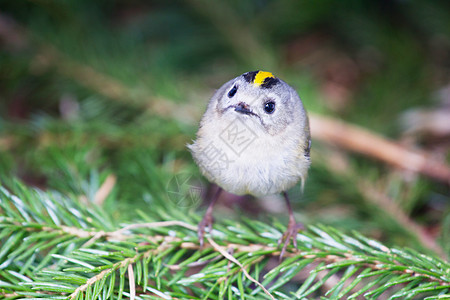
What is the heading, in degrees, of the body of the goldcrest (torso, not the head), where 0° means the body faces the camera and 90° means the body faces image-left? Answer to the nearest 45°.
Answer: approximately 0°

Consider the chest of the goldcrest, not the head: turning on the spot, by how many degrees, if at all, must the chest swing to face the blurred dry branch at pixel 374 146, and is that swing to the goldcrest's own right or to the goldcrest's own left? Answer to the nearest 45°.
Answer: approximately 135° to the goldcrest's own left

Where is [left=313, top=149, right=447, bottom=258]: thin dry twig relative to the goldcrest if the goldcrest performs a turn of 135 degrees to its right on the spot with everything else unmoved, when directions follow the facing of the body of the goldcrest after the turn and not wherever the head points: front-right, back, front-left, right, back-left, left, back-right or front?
right
